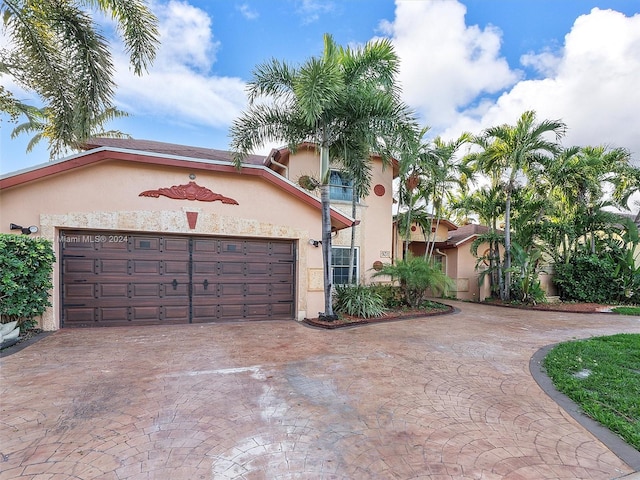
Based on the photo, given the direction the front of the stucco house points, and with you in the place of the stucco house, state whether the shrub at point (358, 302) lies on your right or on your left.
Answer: on your left

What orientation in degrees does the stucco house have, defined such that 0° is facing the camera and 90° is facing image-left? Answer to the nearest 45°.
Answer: approximately 0°
